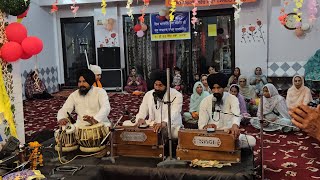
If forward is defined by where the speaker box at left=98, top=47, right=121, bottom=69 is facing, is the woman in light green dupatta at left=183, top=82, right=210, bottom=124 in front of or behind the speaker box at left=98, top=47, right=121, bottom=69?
in front

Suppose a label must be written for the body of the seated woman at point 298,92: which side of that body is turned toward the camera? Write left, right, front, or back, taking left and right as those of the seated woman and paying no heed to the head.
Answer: front

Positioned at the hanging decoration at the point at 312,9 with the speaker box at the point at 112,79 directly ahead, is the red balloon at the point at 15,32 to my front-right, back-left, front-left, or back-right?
front-left

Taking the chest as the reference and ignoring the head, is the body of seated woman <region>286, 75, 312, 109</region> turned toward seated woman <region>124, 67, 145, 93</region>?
no

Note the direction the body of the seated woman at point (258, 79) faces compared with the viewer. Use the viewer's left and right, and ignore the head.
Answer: facing the viewer

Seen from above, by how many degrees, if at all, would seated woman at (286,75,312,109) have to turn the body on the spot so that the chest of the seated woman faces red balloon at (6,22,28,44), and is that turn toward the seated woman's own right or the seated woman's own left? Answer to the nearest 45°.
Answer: approximately 45° to the seated woman's own right

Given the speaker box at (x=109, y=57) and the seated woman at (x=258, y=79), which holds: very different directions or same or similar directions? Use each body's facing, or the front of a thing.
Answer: same or similar directions

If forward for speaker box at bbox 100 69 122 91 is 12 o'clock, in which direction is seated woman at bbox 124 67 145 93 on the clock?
The seated woman is roughly at 10 o'clock from the speaker box.

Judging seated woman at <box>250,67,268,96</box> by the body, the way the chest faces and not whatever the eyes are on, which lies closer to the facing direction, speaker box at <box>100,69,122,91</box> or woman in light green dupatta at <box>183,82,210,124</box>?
the woman in light green dupatta

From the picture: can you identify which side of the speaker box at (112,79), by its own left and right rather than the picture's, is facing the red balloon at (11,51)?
front

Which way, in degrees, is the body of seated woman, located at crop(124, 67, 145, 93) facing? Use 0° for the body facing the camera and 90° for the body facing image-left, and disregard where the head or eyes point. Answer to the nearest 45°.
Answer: approximately 0°

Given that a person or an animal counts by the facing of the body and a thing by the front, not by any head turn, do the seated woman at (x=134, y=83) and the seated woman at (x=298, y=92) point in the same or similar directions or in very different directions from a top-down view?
same or similar directions

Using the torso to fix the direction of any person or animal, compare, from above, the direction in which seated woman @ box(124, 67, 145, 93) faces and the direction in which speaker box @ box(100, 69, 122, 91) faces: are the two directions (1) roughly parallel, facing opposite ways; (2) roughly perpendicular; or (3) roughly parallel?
roughly parallel
